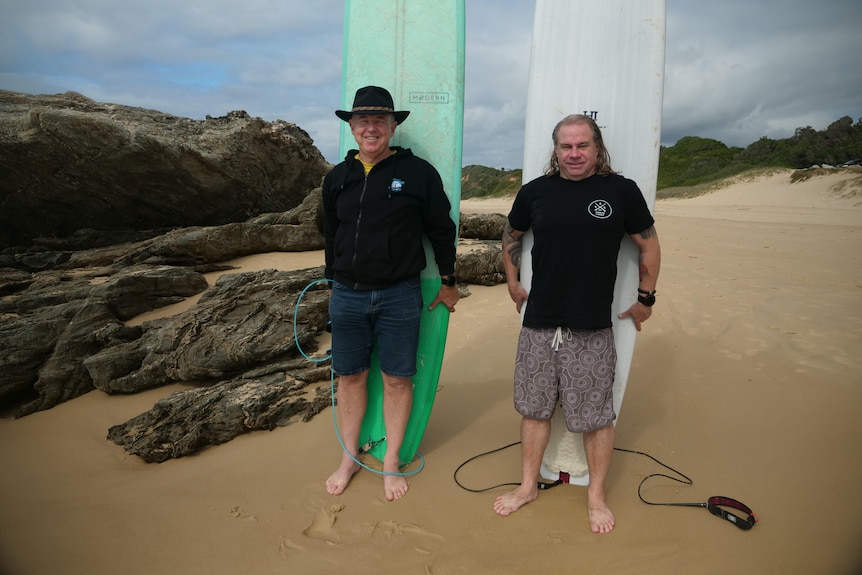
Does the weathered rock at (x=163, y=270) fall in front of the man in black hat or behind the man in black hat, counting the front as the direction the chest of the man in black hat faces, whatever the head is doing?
behind

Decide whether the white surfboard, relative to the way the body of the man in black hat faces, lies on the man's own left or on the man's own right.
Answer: on the man's own left

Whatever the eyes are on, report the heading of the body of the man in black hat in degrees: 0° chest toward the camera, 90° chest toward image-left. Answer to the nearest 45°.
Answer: approximately 0°

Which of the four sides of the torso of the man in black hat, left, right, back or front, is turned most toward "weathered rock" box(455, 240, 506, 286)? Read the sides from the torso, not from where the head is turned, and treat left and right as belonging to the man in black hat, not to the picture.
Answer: back

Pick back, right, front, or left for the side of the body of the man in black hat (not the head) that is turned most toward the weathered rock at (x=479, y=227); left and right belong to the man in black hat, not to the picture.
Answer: back
